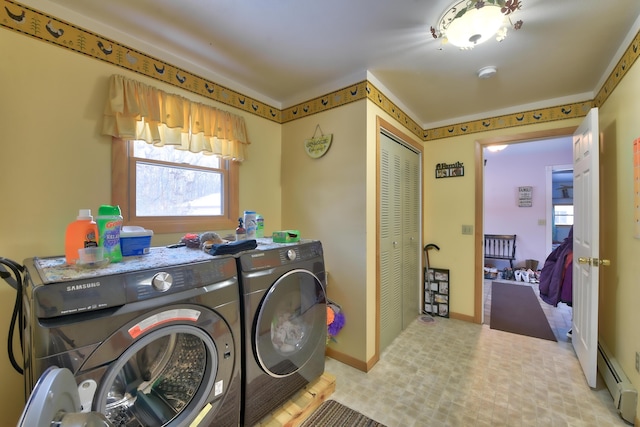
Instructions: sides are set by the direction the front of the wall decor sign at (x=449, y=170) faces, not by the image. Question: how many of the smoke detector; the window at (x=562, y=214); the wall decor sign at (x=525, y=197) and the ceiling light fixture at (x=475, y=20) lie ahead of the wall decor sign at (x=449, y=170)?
2

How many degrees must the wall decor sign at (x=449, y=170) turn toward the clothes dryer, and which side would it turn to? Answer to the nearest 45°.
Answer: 0° — it already faces it

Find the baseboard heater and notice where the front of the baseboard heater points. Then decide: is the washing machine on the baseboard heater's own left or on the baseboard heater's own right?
on the baseboard heater's own left

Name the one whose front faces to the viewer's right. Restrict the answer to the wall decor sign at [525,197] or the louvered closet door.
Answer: the louvered closet door

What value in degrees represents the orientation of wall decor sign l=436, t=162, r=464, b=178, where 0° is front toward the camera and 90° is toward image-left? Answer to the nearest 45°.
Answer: approximately 0°

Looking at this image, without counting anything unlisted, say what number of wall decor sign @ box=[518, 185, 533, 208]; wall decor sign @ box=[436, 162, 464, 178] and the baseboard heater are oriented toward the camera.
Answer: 2

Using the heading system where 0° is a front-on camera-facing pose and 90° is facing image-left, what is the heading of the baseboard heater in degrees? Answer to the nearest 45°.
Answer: approximately 90°

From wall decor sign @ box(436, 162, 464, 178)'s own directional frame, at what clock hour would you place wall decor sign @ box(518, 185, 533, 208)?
wall decor sign @ box(518, 185, 533, 208) is roughly at 7 o'clock from wall decor sign @ box(436, 162, 464, 178).

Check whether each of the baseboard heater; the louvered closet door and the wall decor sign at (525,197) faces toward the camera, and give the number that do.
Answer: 1

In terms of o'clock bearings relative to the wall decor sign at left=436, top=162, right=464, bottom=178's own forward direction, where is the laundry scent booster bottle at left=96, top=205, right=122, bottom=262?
The laundry scent booster bottle is roughly at 1 o'clock from the wall decor sign.

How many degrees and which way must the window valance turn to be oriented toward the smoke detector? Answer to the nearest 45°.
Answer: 0° — it already faces it

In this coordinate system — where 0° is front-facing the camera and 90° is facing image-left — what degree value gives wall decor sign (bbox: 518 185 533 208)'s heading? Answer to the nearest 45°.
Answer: approximately 0°

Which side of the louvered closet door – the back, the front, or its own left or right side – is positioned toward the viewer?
right
